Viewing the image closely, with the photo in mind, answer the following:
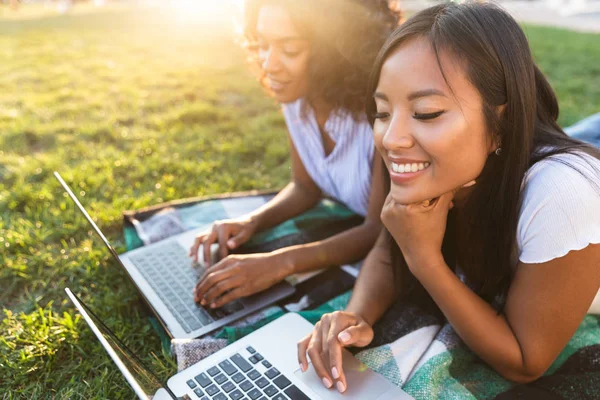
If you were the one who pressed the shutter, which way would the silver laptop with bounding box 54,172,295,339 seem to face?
facing away from the viewer and to the right of the viewer

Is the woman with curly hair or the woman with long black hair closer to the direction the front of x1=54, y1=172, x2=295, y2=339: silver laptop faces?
the woman with curly hair

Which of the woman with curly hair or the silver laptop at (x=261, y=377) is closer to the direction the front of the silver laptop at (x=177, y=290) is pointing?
the woman with curly hair

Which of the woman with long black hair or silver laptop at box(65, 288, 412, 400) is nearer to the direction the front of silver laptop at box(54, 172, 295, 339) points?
the woman with long black hair

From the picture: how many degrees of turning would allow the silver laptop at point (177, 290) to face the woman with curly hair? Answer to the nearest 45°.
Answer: approximately 45° to its right

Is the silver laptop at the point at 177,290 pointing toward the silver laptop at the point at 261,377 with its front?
no
